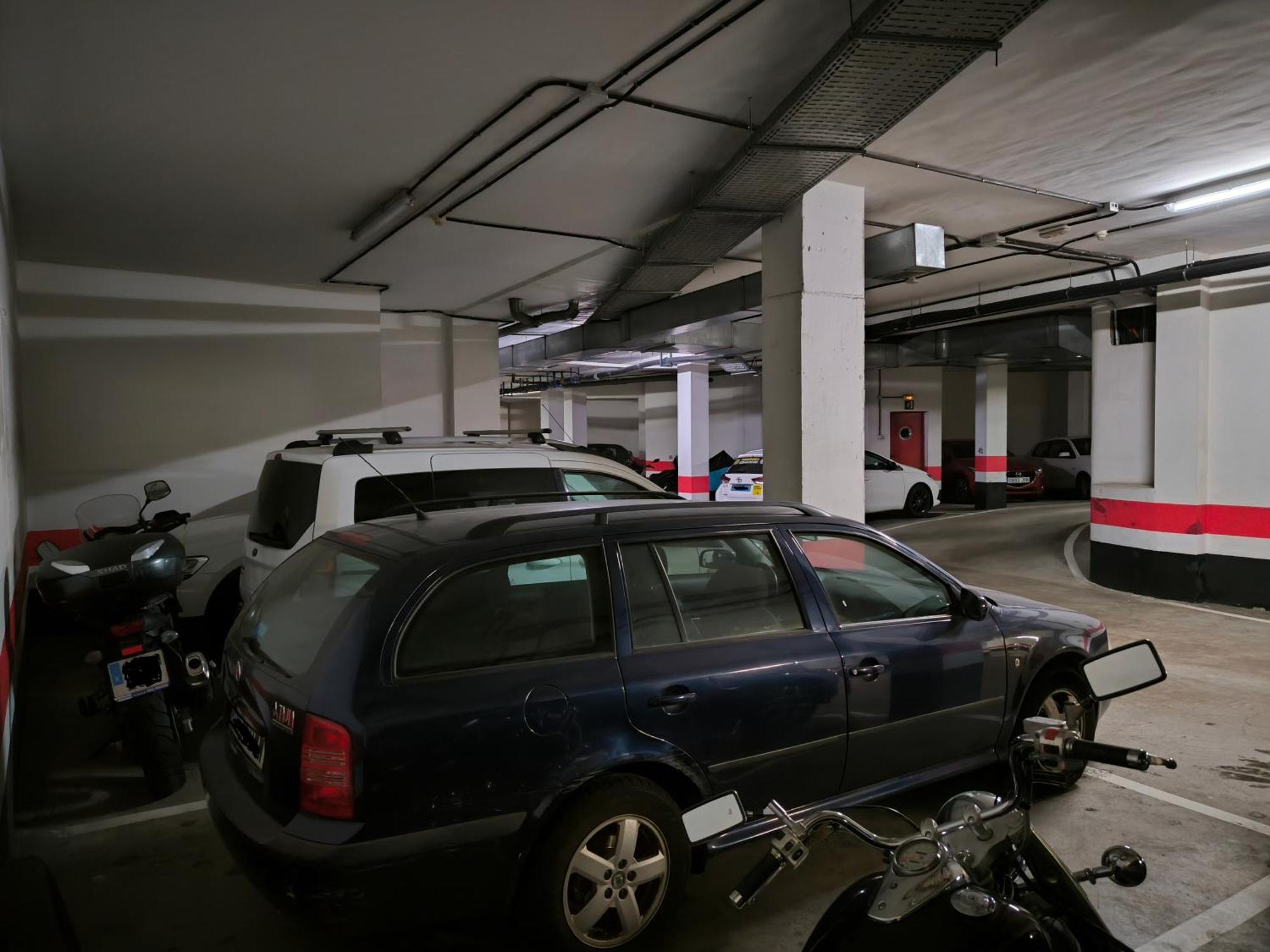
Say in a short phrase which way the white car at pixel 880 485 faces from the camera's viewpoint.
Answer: facing away from the viewer and to the right of the viewer

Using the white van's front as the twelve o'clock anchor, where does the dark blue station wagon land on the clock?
The dark blue station wagon is roughly at 4 o'clock from the white van.

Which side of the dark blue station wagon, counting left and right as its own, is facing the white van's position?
left

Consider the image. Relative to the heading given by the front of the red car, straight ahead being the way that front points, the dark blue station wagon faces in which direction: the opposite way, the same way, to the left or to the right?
to the left

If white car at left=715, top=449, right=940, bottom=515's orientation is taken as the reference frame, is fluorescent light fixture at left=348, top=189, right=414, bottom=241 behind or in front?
behind

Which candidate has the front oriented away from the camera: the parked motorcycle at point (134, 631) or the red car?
the parked motorcycle

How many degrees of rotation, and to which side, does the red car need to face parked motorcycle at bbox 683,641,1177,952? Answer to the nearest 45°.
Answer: approximately 45° to its right

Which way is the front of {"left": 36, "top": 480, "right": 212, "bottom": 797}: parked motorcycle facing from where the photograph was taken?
facing away from the viewer

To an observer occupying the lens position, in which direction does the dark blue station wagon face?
facing away from the viewer and to the right of the viewer

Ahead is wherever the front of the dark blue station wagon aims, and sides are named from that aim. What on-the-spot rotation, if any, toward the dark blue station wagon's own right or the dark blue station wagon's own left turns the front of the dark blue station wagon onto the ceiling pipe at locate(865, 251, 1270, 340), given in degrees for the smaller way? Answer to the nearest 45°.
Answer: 0° — it already faces it

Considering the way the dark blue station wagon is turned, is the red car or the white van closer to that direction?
the red car
